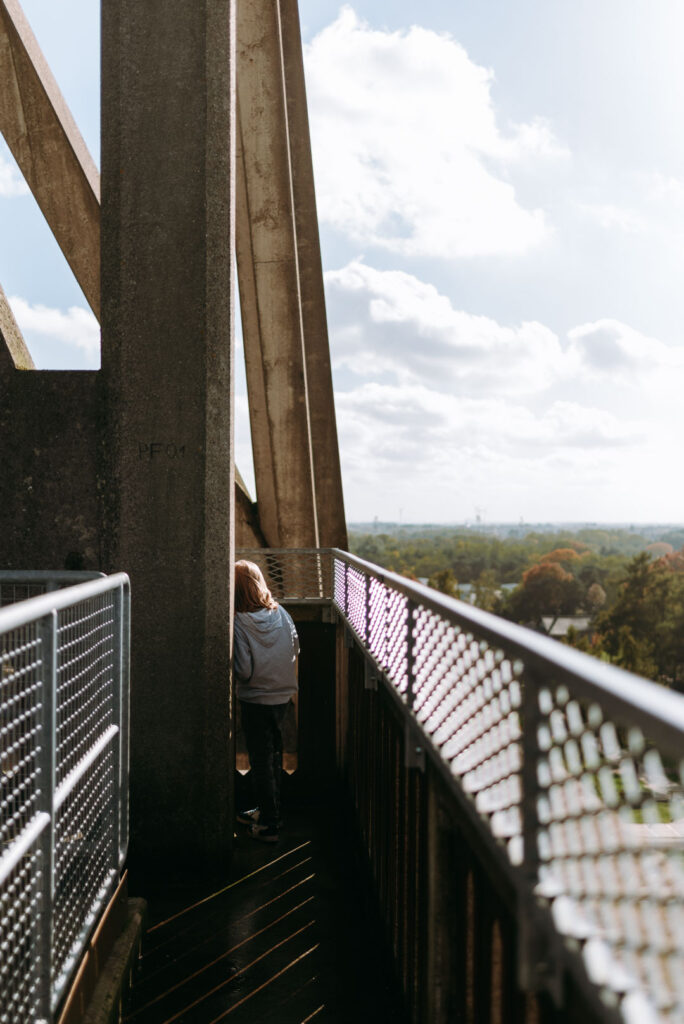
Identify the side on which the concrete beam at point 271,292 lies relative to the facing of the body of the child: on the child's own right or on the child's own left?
on the child's own right

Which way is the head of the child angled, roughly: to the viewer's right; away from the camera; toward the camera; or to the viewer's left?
away from the camera

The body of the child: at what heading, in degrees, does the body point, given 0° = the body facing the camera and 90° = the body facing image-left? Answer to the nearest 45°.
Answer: approximately 135°

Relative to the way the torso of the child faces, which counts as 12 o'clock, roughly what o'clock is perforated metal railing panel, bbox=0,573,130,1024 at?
The perforated metal railing panel is roughly at 8 o'clock from the child.

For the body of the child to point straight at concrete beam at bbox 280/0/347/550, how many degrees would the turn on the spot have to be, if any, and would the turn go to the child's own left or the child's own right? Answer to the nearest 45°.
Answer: approximately 45° to the child's own right

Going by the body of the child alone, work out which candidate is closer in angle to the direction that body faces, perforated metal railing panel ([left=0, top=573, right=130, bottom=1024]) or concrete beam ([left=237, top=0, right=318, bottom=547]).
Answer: the concrete beam
